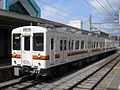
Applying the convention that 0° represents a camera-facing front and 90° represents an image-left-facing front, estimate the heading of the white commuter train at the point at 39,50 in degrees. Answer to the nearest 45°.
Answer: approximately 45°
